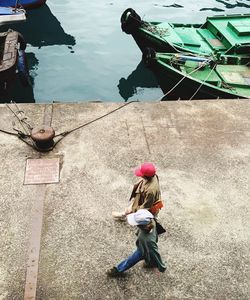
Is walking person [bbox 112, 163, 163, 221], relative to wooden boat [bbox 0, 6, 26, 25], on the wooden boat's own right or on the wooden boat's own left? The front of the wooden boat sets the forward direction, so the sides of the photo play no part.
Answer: on the wooden boat's own right

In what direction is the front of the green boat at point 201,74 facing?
to the viewer's left

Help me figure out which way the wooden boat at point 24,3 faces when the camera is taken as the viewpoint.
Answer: facing to the right of the viewer

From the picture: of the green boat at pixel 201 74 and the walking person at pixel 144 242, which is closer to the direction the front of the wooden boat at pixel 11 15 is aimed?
the green boat

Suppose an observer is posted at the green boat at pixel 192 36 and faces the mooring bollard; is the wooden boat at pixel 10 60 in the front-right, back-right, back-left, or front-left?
front-right

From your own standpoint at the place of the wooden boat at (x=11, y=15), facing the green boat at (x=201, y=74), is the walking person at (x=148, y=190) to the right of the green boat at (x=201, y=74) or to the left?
right

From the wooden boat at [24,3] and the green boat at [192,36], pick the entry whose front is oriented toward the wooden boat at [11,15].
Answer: the green boat

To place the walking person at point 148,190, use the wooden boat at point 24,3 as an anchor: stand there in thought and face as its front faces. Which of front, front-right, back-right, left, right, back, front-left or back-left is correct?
right

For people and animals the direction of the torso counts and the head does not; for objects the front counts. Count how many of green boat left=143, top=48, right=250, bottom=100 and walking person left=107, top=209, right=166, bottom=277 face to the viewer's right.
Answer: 0

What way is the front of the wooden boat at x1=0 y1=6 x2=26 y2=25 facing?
to the viewer's right

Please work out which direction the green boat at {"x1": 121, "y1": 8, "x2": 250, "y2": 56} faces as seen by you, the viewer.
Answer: facing to the left of the viewer

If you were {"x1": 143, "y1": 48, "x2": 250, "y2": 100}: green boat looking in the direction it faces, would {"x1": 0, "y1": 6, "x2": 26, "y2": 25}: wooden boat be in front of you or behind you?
in front

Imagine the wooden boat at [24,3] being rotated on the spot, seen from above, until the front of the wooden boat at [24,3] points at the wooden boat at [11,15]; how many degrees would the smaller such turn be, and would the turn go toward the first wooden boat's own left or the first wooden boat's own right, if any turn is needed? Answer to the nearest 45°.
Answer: approximately 90° to the first wooden boat's own right

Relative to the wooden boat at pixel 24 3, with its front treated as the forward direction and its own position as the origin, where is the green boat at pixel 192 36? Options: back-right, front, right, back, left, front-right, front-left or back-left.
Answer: front-right

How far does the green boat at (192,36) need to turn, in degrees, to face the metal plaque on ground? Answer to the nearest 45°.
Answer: approximately 90° to its left

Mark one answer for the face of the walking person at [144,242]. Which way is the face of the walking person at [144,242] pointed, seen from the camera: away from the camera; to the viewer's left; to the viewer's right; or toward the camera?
to the viewer's left

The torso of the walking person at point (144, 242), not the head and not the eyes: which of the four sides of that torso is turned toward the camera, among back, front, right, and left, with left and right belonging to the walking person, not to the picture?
left

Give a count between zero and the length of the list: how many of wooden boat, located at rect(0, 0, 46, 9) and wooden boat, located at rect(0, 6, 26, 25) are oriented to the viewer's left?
0
